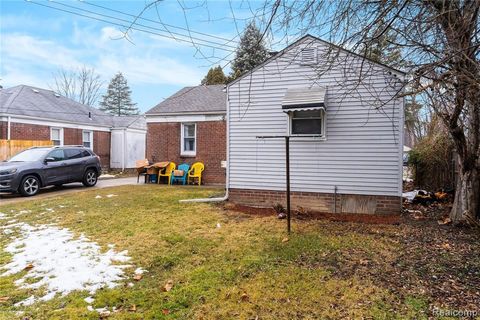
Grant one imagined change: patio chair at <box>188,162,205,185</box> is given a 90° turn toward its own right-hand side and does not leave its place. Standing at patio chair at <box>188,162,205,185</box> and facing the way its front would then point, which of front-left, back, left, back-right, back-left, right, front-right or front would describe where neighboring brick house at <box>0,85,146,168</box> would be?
front

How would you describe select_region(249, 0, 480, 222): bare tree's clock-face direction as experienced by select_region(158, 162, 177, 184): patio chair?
The bare tree is roughly at 10 o'clock from the patio chair.

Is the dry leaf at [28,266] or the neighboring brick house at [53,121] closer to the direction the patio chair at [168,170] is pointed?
the dry leaf

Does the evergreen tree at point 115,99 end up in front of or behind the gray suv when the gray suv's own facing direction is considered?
behind

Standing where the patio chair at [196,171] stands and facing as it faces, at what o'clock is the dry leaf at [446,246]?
The dry leaf is roughly at 10 o'clock from the patio chair.

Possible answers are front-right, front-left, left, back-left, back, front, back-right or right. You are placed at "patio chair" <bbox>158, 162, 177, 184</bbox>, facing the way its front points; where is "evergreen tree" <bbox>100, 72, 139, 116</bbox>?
back-right

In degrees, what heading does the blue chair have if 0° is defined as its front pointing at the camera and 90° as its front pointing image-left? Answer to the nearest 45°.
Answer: approximately 45°

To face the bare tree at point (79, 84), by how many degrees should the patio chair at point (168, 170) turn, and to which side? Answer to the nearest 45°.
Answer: approximately 135° to its right

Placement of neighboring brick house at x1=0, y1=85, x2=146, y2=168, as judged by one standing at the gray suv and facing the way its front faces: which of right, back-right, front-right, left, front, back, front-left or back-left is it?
back-right
